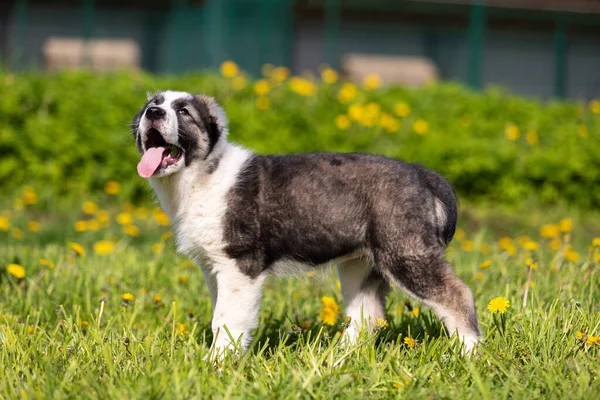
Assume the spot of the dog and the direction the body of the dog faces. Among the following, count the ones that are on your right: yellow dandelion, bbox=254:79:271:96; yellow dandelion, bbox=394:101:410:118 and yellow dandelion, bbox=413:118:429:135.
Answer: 3

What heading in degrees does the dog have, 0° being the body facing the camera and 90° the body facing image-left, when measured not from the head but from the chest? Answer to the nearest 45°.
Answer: approximately 90°

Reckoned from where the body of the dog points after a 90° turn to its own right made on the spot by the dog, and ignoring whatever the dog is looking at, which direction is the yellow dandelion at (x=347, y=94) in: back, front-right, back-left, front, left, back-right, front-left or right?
front

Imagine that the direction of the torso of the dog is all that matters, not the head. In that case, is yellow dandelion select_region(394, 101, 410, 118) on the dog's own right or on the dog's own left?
on the dog's own right

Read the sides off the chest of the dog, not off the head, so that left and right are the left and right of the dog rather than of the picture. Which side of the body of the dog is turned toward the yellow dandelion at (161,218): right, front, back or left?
right

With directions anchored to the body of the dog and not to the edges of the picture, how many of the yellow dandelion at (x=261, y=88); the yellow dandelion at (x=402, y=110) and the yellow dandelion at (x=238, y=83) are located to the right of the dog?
3

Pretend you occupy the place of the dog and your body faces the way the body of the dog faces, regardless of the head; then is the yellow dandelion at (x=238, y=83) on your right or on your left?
on your right

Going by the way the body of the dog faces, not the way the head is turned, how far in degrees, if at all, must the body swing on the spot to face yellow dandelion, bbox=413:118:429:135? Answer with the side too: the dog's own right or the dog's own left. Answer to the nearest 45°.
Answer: approximately 90° to the dog's own right

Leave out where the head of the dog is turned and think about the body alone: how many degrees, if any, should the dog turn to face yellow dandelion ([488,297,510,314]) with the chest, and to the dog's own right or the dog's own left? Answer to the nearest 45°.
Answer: approximately 180°

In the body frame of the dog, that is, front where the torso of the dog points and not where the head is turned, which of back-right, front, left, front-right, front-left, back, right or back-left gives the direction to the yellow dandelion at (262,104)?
right

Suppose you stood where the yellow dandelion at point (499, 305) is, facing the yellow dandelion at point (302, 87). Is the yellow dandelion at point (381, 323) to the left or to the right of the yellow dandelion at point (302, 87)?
left

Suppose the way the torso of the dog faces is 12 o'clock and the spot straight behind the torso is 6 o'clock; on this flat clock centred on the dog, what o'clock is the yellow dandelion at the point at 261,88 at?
The yellow dandelion is roughly at 3 o'clock from the dog.
